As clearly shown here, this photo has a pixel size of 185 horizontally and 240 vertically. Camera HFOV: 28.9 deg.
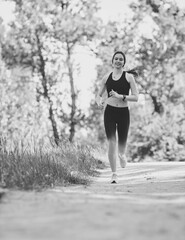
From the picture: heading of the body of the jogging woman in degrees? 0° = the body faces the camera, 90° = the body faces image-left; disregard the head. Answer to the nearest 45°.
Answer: approximately 0°

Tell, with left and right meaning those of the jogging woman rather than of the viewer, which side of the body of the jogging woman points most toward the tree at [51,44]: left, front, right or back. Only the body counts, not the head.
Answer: back
